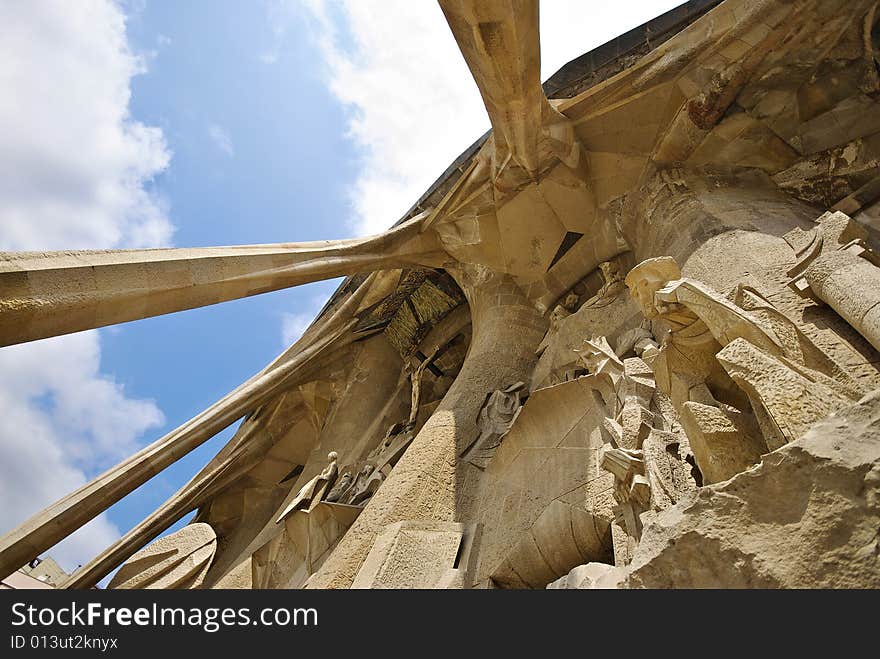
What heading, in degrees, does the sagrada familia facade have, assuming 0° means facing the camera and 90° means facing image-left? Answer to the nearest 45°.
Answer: approximately 45°
